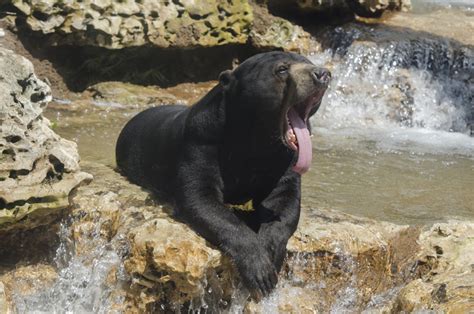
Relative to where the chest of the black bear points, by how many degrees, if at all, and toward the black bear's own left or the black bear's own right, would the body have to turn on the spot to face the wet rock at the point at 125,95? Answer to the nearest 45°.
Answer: approximately 135° to the black bear's own left

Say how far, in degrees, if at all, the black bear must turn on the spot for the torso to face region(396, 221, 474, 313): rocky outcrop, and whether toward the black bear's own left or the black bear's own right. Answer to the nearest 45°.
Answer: approximately 45° to the black bear's own left

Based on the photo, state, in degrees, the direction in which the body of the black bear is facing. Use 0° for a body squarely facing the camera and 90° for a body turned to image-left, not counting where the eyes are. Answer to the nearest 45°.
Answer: approximately 315°

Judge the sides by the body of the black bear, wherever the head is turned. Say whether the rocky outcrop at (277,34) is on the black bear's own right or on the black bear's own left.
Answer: on the black bear's own left

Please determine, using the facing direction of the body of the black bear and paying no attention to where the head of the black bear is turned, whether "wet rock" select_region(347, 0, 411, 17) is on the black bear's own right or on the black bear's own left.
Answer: on the black bear's own left

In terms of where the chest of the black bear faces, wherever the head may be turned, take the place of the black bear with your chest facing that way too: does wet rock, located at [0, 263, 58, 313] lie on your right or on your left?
on your right

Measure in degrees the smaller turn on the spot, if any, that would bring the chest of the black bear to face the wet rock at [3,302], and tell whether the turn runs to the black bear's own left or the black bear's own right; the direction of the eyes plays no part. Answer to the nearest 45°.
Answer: approximately 90° to the black bear's own right
